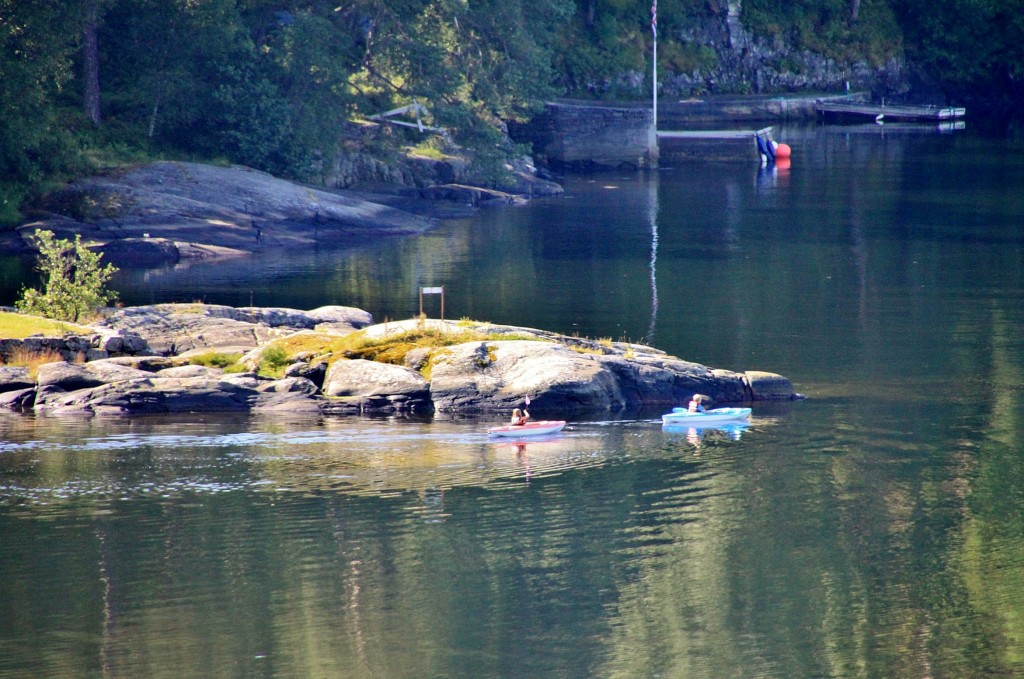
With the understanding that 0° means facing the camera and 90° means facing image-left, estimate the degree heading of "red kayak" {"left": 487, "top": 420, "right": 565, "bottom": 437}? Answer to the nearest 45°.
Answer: approximately 270°

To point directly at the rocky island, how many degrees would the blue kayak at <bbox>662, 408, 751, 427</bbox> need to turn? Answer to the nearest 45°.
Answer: approximately 180°

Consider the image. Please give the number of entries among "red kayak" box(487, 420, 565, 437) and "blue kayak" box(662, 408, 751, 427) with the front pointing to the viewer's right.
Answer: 2

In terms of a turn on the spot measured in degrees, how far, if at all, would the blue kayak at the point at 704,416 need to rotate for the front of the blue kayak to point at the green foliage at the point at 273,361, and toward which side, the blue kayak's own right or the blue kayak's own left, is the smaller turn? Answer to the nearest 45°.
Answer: approximately 180°

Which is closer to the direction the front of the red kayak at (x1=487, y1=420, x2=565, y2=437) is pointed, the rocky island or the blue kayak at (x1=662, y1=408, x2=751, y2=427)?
the blue kayak

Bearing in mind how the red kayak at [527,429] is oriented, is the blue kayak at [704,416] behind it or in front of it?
in front

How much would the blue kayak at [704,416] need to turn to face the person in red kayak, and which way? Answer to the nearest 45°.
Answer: approximately 180°

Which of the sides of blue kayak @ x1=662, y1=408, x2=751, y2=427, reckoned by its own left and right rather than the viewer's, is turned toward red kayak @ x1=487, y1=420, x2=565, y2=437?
back

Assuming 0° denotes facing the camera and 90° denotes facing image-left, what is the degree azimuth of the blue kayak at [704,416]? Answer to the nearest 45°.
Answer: approximately 270°

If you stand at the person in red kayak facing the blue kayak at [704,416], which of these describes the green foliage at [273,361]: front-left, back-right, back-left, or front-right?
back-left

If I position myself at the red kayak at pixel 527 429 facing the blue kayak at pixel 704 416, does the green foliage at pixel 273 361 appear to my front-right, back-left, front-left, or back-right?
back-left
